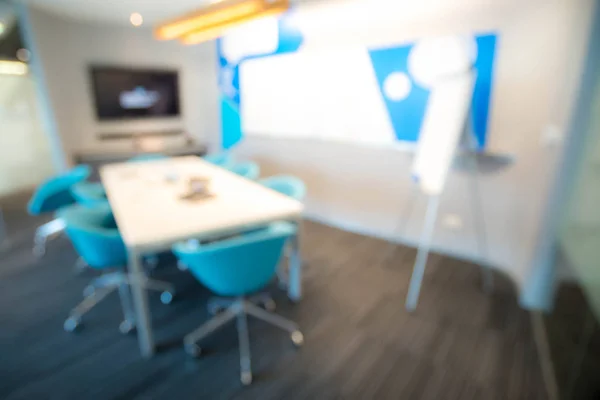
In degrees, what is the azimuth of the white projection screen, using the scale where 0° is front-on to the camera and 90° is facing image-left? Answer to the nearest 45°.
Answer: approximately 45°

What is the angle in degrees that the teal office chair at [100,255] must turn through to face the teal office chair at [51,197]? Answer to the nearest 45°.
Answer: approximately 45° to its left

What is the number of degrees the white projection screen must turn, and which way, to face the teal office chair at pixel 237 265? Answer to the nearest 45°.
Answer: approximately 45° to its left

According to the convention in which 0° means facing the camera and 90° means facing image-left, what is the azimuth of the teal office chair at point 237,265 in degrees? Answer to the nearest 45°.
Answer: approximately 135°

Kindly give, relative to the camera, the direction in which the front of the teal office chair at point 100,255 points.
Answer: facing away from the viewer and to the right of the viewer
